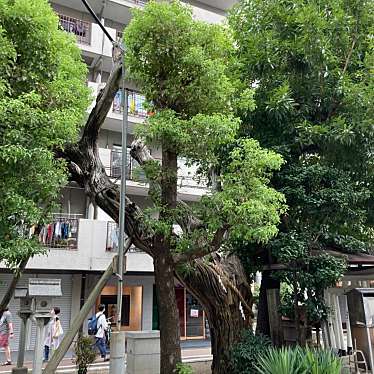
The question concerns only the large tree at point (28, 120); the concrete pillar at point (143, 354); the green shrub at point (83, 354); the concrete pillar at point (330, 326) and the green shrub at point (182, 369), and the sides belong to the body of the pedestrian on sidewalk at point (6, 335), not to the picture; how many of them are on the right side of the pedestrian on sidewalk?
0

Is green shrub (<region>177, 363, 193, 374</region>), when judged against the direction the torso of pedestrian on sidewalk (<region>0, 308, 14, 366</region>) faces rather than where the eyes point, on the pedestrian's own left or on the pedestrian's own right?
on the pedestrian's own left

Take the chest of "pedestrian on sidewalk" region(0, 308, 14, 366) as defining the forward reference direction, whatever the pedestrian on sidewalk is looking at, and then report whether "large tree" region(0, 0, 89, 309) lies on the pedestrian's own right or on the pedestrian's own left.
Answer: on the pedestrian's own left

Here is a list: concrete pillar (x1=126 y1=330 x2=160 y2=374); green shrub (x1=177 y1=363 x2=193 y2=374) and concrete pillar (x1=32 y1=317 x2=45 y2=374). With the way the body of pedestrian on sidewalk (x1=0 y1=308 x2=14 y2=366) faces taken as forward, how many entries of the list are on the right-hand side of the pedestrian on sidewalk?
0

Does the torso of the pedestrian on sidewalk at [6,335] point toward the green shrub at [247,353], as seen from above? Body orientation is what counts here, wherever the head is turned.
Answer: no

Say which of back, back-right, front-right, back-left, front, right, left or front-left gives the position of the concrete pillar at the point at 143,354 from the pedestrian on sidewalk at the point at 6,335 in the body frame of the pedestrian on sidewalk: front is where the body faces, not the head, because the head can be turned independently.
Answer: back-left

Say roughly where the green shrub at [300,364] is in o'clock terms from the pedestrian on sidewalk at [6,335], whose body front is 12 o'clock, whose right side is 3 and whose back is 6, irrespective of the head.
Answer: The green shrub is roughly at 8 o'clock from the pedestrian on sidewalk.

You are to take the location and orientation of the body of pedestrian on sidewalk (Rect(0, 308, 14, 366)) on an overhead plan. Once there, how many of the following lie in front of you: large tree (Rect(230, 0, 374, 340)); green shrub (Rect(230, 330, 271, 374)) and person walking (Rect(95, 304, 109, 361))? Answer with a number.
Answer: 0

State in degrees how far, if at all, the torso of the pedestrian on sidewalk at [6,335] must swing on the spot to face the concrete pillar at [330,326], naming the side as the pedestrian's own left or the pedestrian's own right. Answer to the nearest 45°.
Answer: approximately 135° to the pedestrian's own left

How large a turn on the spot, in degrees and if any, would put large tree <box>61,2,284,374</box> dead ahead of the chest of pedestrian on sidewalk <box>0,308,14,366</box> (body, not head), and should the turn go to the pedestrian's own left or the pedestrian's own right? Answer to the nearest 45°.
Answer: approximately 90° to the pedestrian's own left

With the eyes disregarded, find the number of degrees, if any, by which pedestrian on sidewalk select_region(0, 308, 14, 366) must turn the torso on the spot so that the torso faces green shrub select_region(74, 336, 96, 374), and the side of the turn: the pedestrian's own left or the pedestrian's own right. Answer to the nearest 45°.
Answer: approximately 90° to the pedestrian's own left

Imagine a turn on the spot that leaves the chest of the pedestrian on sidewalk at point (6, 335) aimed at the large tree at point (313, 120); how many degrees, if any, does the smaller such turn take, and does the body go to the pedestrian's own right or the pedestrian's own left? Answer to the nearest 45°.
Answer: approximately 135° to the pedestrian's own left

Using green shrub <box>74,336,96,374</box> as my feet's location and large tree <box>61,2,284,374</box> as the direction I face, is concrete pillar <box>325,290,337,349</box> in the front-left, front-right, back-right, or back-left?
front-left

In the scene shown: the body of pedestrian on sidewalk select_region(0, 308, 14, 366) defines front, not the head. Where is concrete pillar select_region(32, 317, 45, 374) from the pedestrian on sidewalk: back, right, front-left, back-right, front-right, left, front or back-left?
left

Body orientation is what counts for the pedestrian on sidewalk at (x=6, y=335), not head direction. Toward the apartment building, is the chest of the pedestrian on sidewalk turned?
no
